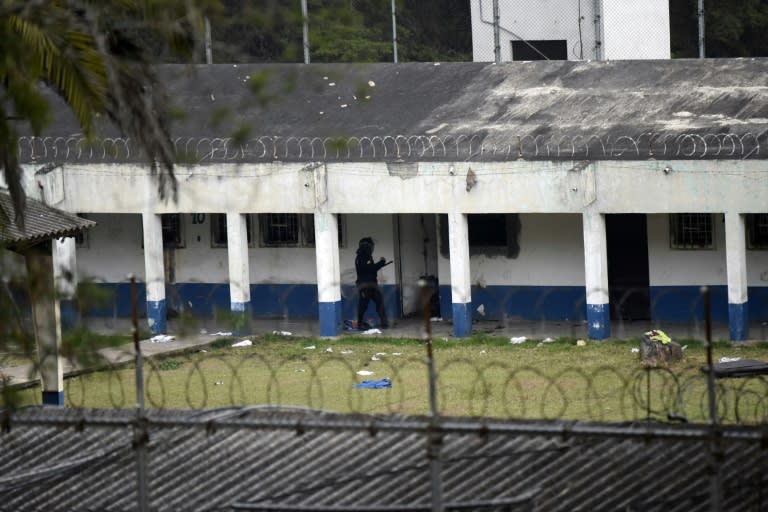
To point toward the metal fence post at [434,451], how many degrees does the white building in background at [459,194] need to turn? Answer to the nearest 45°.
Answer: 0° — it already faces it

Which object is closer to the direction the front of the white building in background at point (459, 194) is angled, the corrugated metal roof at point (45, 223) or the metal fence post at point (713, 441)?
the metal fence post

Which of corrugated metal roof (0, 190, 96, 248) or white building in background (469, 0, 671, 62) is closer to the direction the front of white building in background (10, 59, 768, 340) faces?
the corrugated metal roof

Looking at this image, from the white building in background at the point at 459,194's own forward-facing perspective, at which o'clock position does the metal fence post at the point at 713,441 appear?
The metal fence post is roughly at 12 o'clock from the white building in background.

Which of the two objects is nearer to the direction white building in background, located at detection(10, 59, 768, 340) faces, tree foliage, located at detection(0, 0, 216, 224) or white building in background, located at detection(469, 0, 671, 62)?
the tree foliage

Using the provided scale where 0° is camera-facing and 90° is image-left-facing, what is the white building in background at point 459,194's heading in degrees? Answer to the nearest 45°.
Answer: approximately 0°

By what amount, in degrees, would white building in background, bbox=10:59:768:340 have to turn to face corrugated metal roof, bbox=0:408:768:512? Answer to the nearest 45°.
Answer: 0° — it already faces it

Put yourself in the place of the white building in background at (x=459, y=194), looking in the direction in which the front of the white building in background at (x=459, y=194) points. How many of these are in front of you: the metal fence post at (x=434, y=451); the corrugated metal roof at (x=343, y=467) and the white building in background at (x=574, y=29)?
2

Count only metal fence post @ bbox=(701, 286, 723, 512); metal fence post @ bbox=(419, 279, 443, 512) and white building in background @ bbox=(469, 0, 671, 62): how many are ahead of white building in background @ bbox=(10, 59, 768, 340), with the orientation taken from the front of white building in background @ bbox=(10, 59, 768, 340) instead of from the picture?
2

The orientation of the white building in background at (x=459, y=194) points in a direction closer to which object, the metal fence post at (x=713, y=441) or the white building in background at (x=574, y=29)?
the metal fence post
